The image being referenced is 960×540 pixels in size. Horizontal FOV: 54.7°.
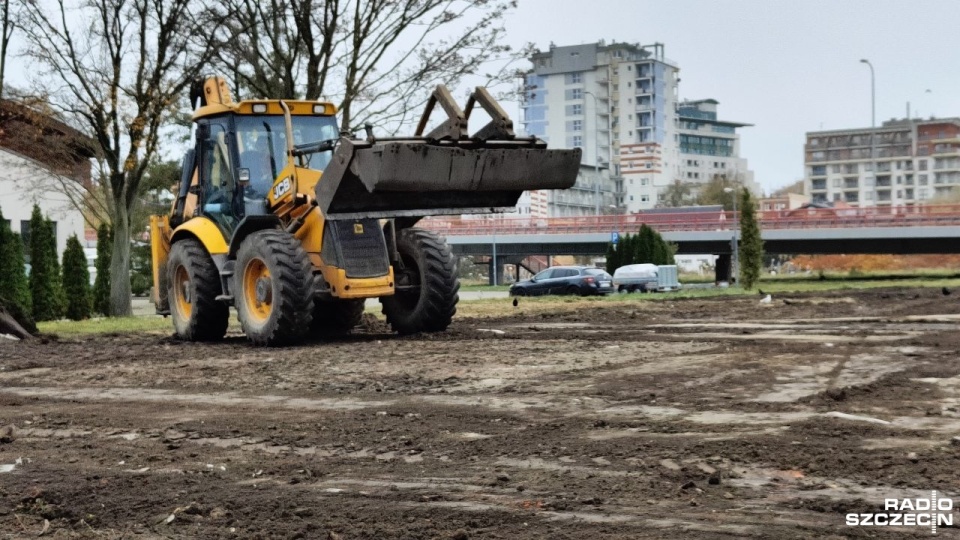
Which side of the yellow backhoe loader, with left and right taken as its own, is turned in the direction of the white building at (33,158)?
back

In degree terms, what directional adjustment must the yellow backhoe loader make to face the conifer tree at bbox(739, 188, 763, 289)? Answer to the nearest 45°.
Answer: approximately 90° to its left

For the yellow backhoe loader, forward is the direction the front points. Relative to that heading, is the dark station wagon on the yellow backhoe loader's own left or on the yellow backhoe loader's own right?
on the yellow backhoe loader's own left

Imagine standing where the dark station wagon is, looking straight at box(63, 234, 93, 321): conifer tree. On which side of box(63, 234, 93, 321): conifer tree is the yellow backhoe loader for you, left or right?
left

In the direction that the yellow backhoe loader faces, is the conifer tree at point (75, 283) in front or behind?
behind

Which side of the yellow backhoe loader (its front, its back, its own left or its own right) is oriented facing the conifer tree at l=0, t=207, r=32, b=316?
back

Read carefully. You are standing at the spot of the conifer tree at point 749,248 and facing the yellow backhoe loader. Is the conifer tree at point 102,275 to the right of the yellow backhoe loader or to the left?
right

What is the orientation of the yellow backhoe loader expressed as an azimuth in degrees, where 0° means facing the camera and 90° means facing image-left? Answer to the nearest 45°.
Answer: approximately 315°

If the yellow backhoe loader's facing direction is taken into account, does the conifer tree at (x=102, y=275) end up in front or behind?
behind

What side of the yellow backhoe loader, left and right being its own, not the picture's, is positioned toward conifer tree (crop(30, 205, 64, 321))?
back
